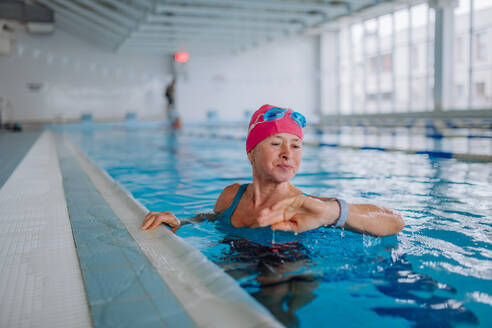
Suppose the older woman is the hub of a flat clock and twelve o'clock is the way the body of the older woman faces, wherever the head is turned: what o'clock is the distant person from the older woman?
The distant person is roughly at 7 o'clock from the older woman.

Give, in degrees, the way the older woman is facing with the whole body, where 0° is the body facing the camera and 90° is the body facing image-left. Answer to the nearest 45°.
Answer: approximately 315°
